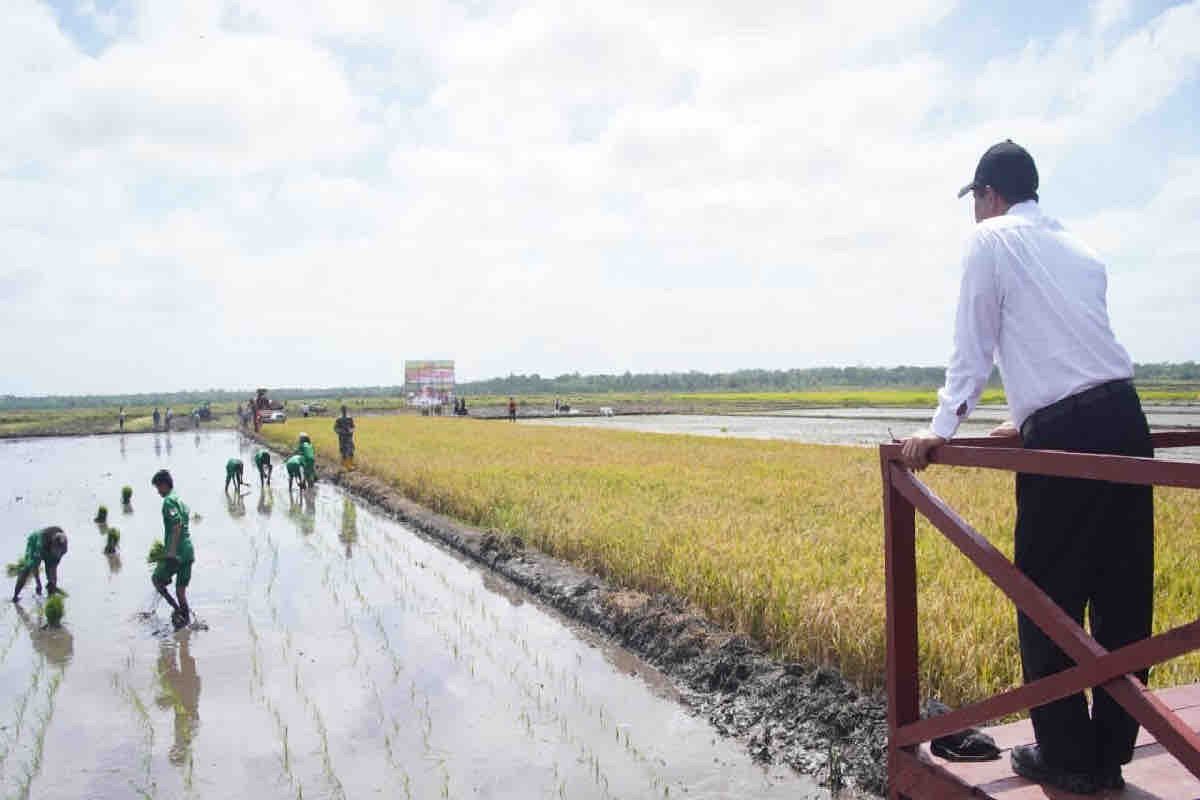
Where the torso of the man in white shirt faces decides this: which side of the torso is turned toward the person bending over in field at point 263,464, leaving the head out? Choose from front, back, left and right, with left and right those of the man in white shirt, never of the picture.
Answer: front

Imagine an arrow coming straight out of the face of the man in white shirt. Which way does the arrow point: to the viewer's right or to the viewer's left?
to the viewer's left

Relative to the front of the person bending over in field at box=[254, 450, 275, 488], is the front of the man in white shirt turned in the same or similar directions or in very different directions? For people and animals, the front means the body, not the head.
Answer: very different directions

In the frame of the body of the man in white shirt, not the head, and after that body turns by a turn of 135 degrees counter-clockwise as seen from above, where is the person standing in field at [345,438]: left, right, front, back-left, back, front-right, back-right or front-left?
back-right

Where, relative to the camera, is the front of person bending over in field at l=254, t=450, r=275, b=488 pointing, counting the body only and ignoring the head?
toward the camera

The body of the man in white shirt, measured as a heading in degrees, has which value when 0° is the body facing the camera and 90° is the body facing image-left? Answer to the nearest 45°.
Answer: approximately 135°

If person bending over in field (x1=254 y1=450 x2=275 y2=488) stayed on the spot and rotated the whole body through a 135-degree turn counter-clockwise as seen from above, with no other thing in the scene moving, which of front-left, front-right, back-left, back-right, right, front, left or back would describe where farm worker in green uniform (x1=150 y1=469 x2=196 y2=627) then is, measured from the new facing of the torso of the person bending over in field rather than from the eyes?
back-right
